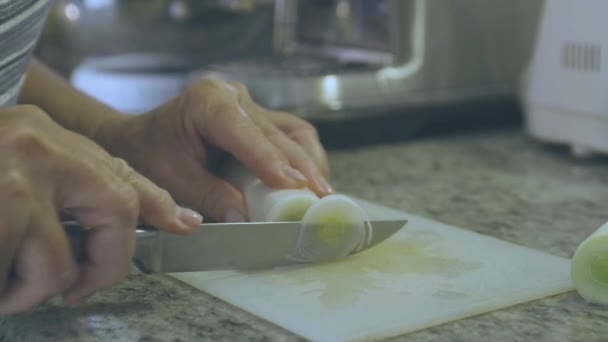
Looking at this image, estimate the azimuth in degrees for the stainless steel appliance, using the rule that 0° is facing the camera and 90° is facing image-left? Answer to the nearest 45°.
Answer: approximately 45°
